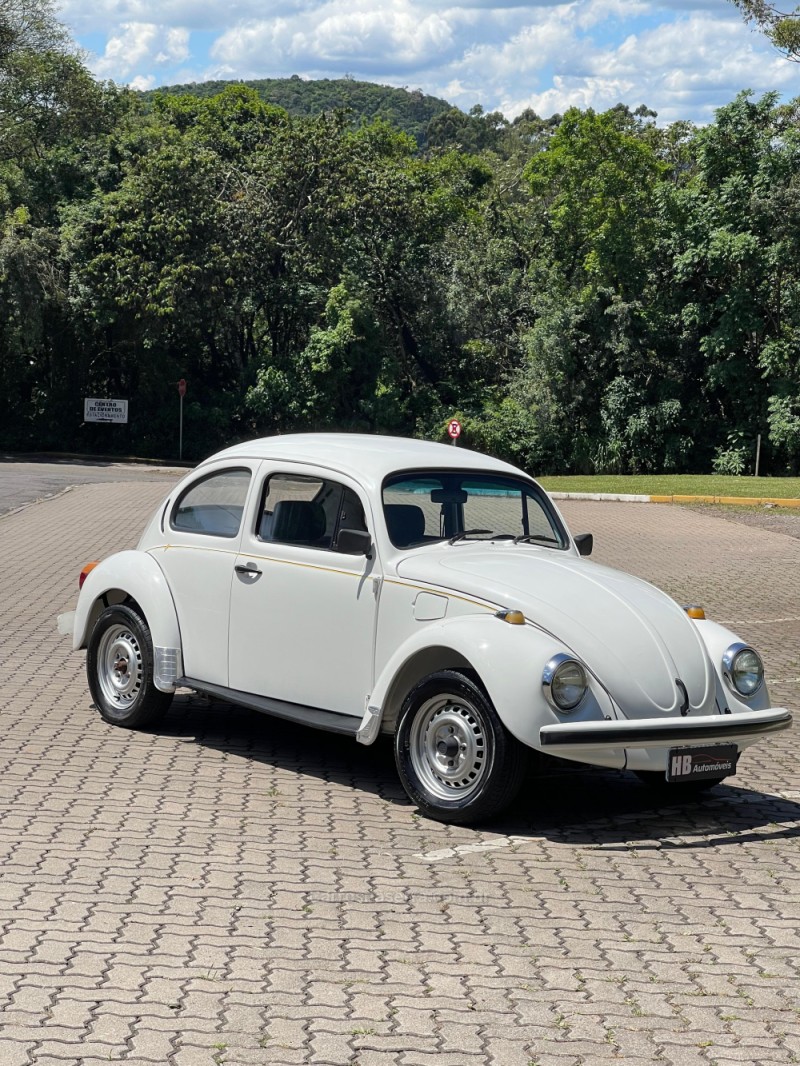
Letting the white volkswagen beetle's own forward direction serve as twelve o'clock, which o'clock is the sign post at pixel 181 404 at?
The sign post is roughly at 7 o'clock from the white volkswagen beetle.

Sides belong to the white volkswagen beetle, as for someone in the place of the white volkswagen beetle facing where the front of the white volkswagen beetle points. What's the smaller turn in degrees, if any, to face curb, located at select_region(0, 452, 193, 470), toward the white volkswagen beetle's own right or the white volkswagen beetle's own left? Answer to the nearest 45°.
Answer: approximately 135° to the white volkswagen beetle's own left

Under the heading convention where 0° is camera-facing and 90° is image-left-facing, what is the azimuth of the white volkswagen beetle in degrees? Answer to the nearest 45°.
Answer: approximately 315°

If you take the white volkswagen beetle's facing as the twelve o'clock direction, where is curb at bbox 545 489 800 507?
The curb is roughly at 8 o'clock from the white volkswagen beetle.

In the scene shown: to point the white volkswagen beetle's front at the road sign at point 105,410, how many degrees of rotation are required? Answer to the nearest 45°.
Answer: approximately 135° to its left
